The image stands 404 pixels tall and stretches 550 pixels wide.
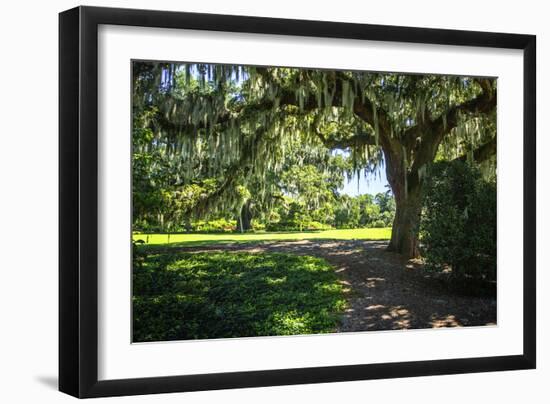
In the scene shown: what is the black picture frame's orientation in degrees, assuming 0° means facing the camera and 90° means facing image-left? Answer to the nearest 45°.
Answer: approximately 315°
